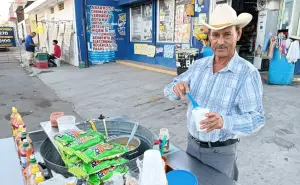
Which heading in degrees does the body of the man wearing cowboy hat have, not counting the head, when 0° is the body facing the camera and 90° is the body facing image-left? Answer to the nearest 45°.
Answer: approximately 45°

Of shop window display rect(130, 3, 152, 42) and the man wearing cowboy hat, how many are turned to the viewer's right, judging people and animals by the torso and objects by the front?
0

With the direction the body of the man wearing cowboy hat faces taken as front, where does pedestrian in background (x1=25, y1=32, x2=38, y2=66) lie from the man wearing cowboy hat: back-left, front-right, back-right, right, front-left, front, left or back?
right

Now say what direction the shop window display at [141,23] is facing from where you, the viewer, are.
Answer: facing the viewer and to the left of the viewer

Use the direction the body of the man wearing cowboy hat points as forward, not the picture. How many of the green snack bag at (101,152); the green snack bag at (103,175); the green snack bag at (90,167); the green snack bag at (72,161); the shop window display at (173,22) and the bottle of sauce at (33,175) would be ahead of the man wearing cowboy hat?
5

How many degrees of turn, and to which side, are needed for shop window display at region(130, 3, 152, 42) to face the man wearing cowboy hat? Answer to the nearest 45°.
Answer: approximately 45° to its left
